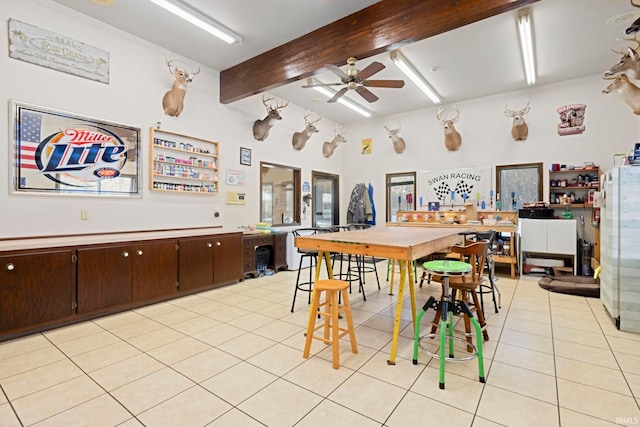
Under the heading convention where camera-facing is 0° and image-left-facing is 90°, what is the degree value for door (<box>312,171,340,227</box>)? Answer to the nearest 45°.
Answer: approximately 315°

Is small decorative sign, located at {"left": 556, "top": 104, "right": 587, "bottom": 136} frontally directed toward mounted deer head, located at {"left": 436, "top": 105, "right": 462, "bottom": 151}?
no

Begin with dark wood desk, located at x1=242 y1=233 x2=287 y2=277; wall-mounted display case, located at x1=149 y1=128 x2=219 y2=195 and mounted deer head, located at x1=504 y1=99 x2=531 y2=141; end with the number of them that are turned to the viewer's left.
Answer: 0

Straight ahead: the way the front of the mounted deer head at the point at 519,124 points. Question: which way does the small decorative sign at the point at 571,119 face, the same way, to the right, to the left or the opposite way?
the same way

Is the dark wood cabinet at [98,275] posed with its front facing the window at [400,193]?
no

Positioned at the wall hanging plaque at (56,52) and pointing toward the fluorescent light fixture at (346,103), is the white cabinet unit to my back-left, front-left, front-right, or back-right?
front-right

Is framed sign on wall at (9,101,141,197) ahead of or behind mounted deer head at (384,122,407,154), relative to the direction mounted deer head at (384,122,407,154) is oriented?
ahead

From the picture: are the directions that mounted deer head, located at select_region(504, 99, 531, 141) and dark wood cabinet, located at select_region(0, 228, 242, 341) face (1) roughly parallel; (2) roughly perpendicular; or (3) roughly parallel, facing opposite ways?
roughly perpendicular

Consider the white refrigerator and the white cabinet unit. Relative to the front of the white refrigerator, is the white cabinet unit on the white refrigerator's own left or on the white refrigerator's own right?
on the white refrigerator's own right

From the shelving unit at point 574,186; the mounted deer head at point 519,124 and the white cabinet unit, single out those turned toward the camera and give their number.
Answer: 3

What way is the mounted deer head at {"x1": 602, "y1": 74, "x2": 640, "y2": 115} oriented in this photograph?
to the viewer's left

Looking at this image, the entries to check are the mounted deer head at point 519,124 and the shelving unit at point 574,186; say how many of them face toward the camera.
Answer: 2

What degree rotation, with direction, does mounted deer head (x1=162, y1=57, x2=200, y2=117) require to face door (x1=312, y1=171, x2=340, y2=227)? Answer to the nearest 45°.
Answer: approximately 90° to its left

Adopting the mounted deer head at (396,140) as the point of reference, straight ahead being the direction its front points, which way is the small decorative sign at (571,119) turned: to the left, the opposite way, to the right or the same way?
the same way

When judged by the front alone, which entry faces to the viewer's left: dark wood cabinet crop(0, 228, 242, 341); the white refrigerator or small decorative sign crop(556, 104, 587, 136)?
the white refrigerator

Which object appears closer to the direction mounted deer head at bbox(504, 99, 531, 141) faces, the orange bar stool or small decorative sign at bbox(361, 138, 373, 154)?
the orange bar stool

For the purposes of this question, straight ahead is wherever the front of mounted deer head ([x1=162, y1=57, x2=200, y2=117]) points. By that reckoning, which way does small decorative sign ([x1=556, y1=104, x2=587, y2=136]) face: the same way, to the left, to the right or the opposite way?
to the right

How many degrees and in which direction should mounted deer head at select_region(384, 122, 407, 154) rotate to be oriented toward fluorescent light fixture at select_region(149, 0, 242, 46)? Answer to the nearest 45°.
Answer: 0° — it already faces it

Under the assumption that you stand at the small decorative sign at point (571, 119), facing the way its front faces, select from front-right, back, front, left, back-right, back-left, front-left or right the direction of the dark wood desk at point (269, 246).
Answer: front-right

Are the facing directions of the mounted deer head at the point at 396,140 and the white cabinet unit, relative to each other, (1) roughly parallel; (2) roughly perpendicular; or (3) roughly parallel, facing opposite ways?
roughly parallel
